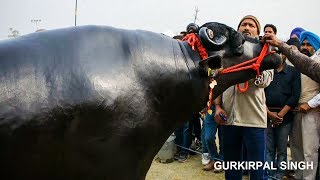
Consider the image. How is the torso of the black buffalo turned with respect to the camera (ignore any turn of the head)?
to the viewer's right
